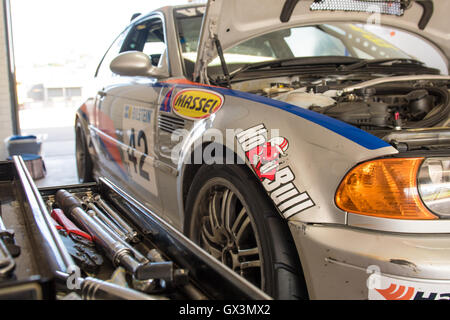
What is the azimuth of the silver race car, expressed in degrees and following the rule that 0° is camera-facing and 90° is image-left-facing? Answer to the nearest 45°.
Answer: approximately 315°
